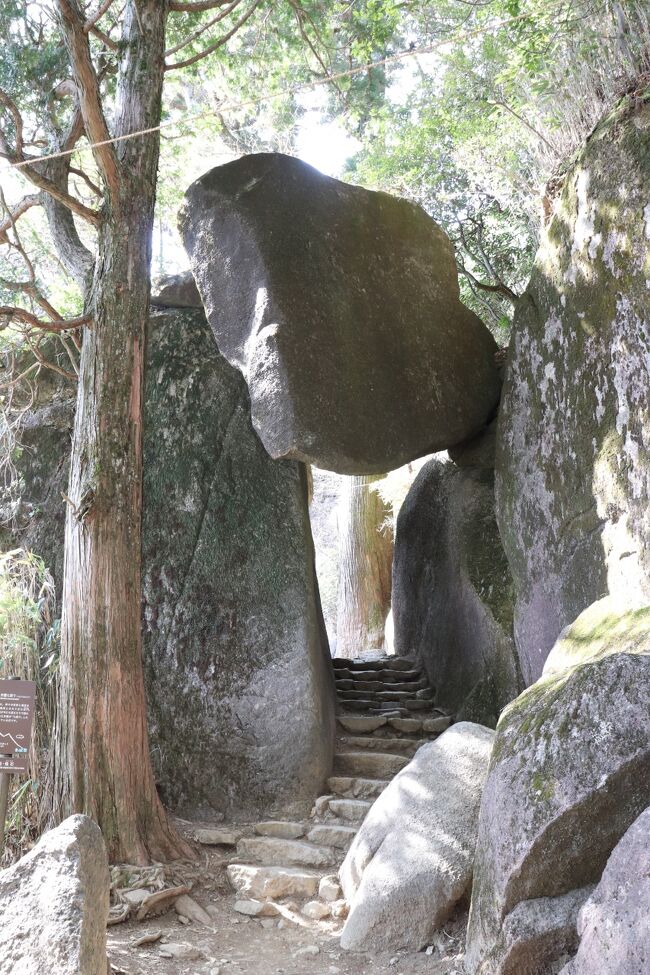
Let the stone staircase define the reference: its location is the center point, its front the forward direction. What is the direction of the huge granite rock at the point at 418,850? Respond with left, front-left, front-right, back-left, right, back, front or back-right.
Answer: front

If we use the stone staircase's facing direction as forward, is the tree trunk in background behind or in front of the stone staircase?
behind

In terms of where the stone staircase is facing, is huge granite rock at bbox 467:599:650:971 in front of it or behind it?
in front

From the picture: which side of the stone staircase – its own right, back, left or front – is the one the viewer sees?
front

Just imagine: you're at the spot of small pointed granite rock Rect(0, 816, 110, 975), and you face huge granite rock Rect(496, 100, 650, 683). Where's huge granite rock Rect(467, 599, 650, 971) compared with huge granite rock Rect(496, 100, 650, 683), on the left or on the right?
right

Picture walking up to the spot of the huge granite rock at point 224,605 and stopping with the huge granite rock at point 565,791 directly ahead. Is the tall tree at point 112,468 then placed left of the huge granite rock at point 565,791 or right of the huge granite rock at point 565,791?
right

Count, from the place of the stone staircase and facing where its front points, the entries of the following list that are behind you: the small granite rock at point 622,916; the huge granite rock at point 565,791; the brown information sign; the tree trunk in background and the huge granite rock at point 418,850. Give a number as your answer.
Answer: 1

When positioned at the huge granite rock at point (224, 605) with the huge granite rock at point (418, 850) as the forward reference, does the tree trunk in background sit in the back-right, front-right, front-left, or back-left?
back-left

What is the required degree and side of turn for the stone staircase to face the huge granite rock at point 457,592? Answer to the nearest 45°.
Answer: approximately 135° to its left

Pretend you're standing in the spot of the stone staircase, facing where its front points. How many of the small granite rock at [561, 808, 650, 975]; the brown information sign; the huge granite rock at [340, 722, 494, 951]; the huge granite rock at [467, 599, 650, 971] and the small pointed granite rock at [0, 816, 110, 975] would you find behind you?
0

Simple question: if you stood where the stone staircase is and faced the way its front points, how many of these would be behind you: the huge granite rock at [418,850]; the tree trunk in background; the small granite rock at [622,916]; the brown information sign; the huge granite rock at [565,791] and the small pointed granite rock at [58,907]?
1
